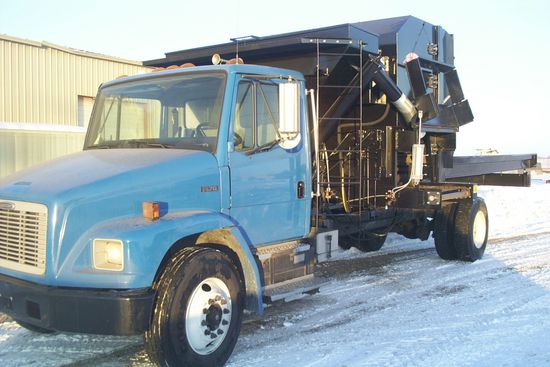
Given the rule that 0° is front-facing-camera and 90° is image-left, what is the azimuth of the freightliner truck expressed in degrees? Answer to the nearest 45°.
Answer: approximately 45°

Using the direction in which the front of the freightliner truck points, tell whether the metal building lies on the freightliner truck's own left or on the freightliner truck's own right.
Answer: on the freightliner truck's own right
